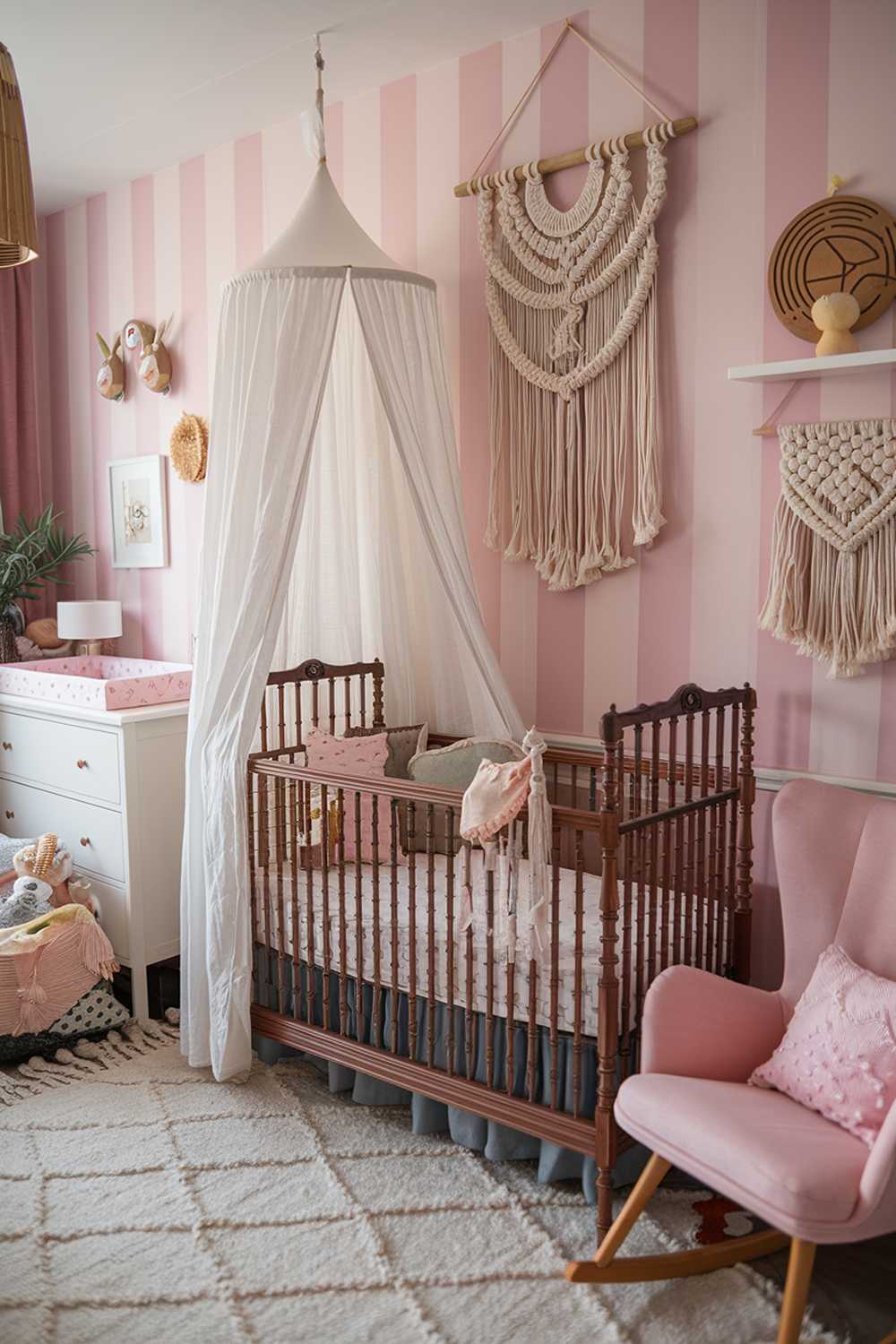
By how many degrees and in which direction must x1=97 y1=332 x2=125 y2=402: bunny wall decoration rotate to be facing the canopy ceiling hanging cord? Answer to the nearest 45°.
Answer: approximately 45° to its left

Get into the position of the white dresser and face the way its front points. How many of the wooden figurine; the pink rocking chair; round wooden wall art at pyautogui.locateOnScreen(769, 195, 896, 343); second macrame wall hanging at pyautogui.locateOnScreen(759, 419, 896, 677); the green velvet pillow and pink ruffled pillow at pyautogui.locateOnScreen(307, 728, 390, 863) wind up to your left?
6

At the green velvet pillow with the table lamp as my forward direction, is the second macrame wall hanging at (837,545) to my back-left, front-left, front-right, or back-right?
back-right

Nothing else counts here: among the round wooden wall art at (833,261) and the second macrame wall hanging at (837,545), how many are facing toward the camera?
2

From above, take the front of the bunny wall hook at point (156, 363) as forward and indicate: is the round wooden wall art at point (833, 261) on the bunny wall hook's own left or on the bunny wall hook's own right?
on the bunny wall hook's own left

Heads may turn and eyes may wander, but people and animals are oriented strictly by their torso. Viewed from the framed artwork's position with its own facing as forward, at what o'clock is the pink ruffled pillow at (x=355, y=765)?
The pink ruffled pillow is roughly at 10 o'clock from the framed artwork.

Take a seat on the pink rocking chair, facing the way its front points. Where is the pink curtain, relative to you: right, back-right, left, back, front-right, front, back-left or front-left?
right
